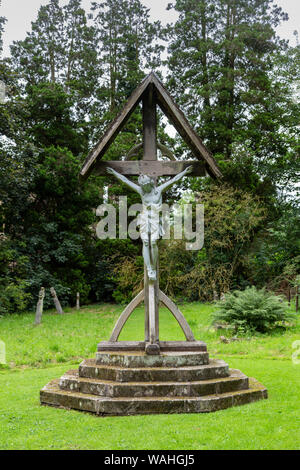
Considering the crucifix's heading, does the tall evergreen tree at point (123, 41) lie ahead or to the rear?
to the rear

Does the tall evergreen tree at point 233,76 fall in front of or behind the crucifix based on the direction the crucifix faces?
behind

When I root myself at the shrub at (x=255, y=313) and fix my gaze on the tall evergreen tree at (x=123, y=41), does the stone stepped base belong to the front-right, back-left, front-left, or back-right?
back-left

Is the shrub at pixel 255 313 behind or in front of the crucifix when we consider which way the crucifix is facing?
behind

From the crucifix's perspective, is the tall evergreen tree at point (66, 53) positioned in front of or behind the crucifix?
behind

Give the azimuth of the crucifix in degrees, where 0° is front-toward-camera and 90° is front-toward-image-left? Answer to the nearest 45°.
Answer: approximately 0°
